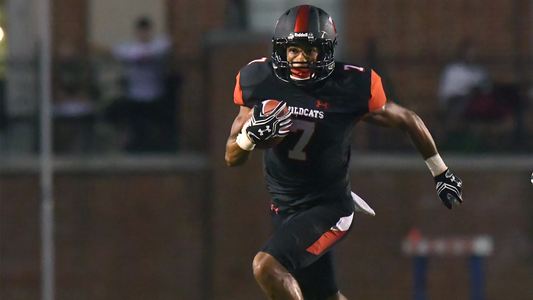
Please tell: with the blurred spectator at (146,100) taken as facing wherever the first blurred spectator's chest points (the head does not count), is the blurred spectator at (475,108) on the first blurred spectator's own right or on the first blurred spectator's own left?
on the first blurred spectator's own left

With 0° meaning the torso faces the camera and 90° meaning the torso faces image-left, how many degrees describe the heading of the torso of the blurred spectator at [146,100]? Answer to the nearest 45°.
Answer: approximately 0°

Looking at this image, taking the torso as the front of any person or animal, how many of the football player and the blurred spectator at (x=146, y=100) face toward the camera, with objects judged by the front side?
2

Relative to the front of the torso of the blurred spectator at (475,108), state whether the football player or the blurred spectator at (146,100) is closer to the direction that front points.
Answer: the football player

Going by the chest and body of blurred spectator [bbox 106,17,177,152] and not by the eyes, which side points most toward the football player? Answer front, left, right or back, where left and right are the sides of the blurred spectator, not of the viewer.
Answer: front

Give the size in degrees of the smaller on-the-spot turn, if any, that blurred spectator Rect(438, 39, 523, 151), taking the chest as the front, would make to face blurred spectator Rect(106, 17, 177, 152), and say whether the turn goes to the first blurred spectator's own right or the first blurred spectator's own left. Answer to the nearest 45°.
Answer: approximately 135° to the first blurred spectator's own right

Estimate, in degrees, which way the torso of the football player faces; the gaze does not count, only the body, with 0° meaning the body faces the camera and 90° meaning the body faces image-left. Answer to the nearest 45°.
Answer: approximately 0°

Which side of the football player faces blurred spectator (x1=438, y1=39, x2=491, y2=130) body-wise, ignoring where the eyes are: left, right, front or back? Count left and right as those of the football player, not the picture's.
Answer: back

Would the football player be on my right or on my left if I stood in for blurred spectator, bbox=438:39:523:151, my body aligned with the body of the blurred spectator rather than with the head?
on my right

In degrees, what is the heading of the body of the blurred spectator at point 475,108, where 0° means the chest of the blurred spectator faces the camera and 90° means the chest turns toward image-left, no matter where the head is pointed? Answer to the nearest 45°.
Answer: approximately 315°
